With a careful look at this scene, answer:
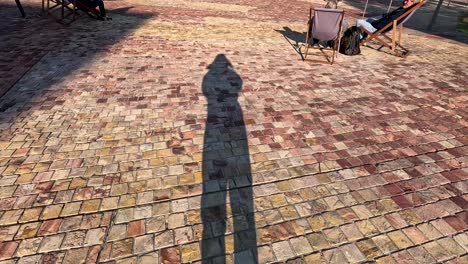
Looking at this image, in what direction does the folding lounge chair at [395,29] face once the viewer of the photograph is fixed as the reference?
facing away from the viewer and to the left of the viewer

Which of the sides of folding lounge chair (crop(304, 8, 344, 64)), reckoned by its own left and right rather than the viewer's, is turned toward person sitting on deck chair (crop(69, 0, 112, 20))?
left

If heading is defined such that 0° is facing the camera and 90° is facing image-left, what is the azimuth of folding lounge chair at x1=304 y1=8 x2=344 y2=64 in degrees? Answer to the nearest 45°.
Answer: approximately 180°

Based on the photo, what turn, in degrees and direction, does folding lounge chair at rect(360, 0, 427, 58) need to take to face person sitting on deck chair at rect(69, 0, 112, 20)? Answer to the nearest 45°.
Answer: approximately 45° to its left
